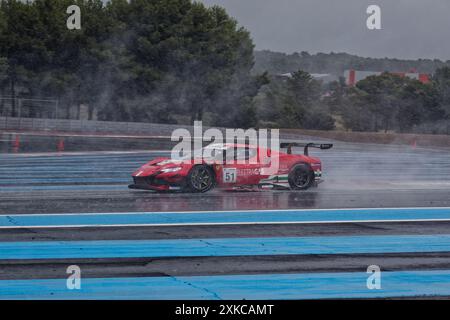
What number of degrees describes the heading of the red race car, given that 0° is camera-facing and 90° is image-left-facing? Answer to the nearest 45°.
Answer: approximately 45°
